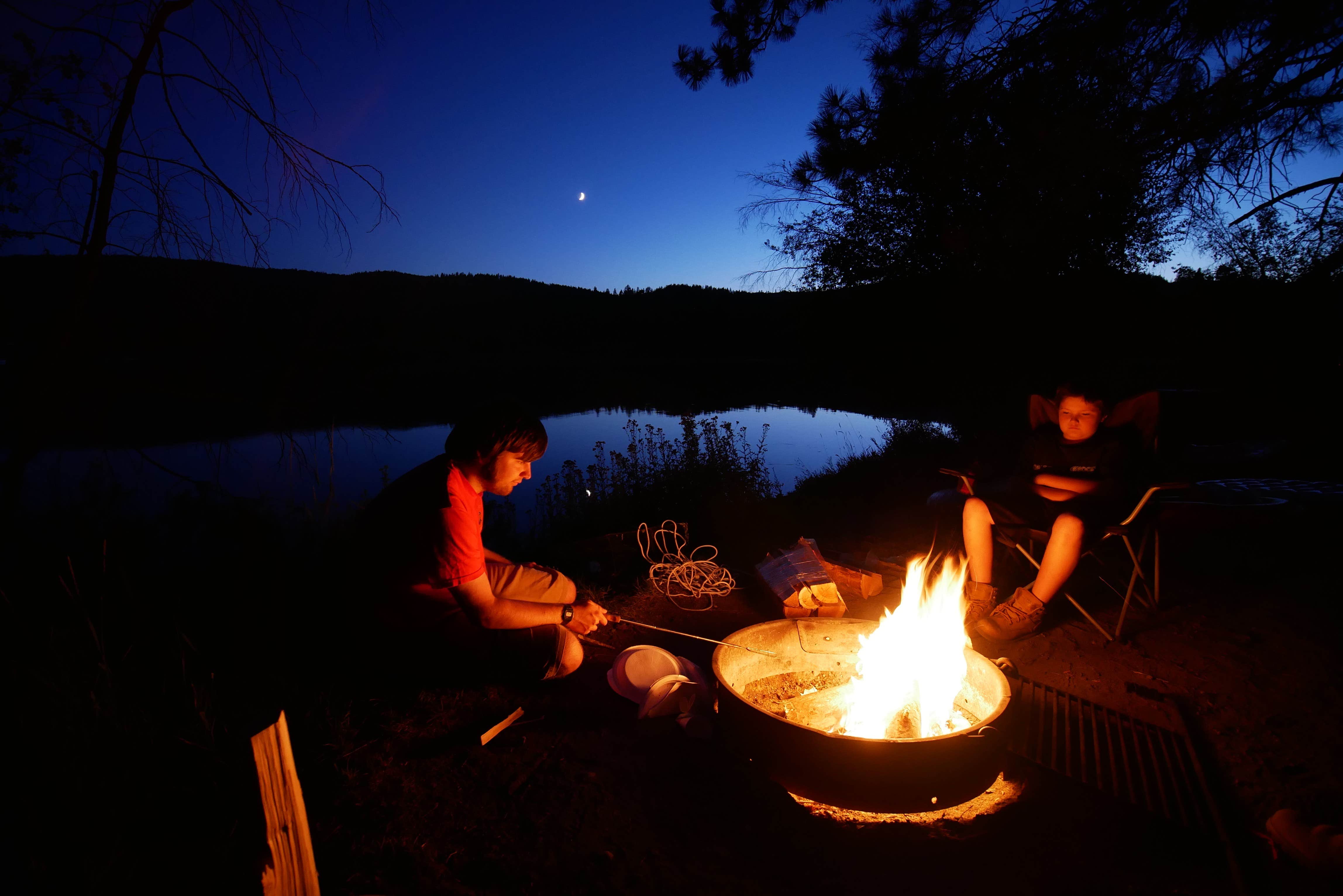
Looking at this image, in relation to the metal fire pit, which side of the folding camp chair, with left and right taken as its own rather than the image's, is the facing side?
front

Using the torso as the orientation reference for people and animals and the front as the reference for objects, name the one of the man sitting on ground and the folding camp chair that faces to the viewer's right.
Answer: the man sitting on ground

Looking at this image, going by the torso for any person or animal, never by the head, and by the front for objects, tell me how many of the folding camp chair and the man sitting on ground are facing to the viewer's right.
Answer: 1

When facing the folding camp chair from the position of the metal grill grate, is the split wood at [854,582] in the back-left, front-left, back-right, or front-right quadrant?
front-left

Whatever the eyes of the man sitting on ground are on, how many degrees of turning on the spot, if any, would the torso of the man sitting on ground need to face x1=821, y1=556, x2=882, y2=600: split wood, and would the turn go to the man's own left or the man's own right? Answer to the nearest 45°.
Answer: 0° — they already face it

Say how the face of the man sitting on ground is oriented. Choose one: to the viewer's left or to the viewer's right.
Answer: to the viewer's right

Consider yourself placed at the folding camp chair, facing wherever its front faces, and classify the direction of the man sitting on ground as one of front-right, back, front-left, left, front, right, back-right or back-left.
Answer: front

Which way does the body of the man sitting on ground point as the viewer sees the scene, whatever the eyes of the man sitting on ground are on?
to the viewer's right

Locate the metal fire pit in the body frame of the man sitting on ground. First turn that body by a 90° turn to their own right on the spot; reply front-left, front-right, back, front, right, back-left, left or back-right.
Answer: front-left

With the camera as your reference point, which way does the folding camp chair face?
facing the viewer and to the left of the viewer

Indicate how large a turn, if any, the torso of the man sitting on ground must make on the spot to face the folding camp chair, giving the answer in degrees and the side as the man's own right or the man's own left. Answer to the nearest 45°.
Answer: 0° — they already face it

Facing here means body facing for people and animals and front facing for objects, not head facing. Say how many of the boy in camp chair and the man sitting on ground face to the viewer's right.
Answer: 1

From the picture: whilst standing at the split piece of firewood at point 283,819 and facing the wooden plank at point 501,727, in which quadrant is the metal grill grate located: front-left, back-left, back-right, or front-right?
front-right

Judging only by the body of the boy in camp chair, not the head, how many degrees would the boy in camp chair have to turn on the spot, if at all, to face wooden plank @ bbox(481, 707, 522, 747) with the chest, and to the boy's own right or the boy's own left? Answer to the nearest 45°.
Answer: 0° — they already face it

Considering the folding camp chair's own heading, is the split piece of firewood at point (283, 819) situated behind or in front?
in front

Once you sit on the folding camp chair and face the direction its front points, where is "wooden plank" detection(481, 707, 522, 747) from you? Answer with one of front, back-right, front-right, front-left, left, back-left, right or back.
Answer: front

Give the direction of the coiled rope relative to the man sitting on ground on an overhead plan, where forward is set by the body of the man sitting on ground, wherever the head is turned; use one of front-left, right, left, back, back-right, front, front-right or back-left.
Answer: front-left
